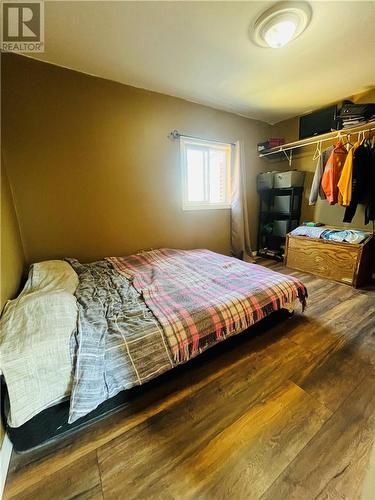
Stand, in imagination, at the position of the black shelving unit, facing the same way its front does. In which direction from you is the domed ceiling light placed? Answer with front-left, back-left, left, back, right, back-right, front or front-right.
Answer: front-left

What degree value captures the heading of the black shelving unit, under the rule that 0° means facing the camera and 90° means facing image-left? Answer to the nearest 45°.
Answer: approximately 45°

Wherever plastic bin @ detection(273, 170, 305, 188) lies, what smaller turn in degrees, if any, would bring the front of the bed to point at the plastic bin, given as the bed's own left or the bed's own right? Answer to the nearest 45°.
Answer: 0° — it already faces it

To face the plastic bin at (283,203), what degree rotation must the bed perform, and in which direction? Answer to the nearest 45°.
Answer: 0° — it already faces it

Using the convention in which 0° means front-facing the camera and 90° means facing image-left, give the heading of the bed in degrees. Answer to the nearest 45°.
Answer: approximately 225°

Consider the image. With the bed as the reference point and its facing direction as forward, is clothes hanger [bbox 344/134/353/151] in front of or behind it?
in front

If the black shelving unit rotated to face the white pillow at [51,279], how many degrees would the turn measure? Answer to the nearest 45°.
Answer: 0° — it already faces it
